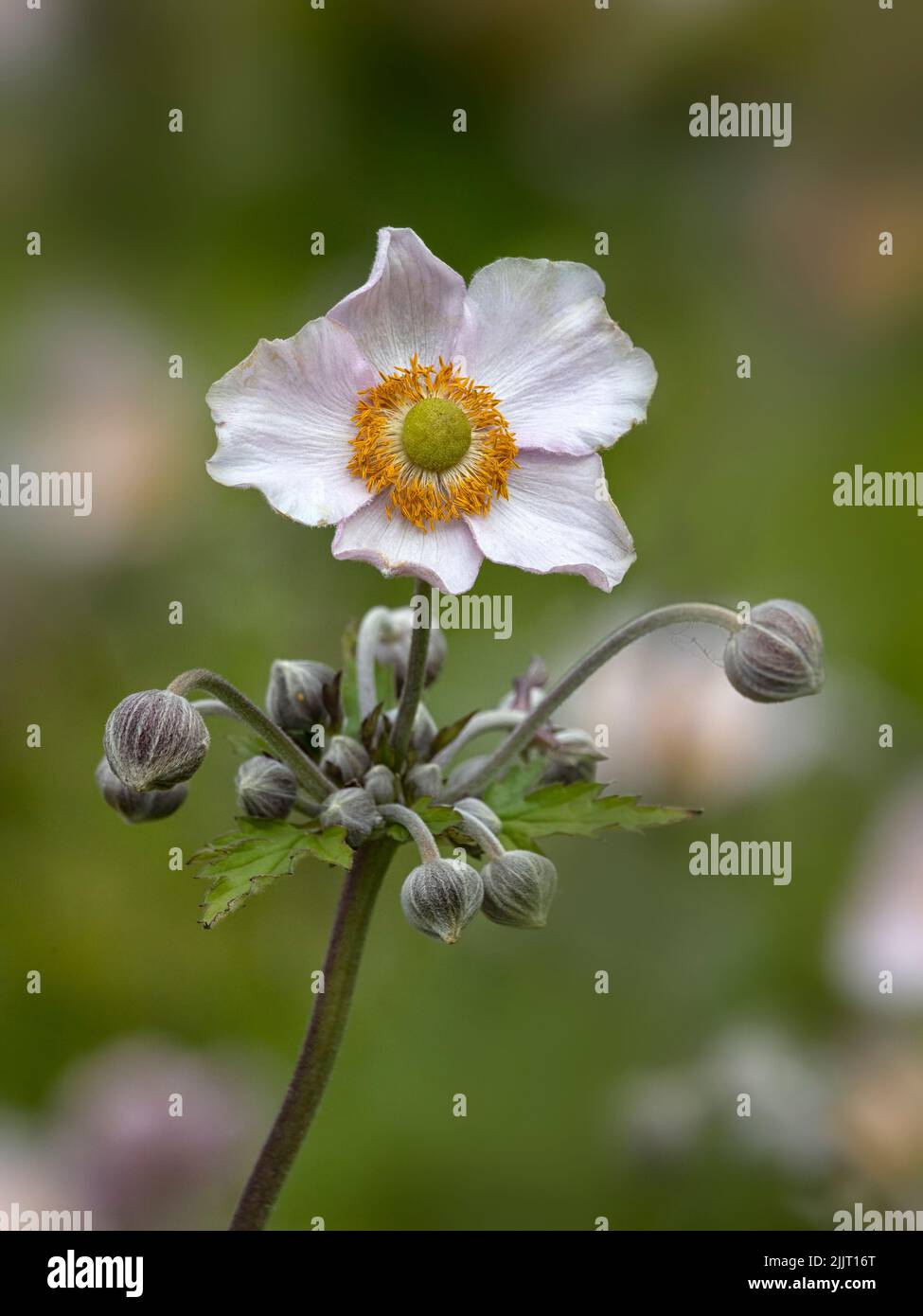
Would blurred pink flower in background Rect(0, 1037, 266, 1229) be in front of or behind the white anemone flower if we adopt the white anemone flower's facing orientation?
behind

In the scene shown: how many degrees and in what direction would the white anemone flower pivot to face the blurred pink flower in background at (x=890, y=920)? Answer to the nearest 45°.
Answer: approximately 135° to its left

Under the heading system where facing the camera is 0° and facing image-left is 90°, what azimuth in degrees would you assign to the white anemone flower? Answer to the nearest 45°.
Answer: approximately 0°
